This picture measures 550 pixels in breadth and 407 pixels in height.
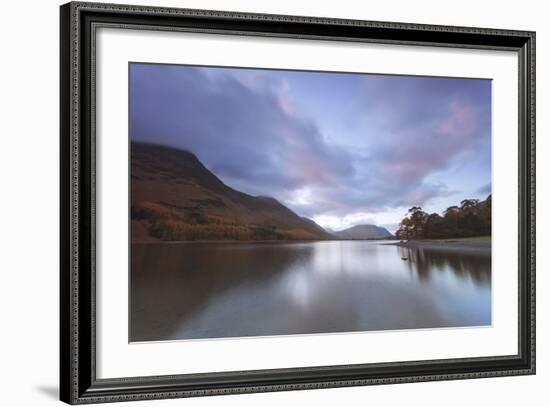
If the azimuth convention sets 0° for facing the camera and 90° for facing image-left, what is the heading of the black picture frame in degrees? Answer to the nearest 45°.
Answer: approximately 315°

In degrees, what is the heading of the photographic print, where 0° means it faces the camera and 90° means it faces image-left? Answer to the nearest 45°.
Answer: approximately 315°
